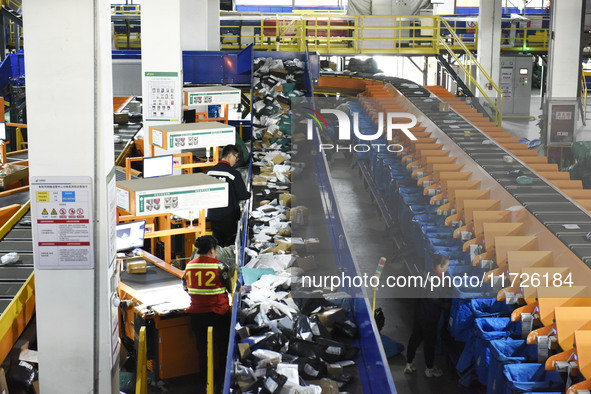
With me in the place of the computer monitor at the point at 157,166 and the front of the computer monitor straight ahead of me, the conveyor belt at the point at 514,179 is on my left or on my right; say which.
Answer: on my left

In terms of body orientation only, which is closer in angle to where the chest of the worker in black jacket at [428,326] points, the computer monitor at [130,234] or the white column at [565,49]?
the white column

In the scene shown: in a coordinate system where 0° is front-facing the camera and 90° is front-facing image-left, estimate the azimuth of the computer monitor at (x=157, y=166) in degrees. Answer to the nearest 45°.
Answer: approximately 315°

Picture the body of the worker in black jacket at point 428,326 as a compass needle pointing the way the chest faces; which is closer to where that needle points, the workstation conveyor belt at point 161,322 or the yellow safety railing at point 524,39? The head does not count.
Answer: the yellow safety railing

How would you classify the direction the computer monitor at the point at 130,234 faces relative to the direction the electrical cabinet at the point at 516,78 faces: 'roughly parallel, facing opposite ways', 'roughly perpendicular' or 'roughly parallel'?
roughly parallel

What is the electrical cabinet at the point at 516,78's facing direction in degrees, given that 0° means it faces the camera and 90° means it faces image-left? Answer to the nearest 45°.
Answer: approximately 0°

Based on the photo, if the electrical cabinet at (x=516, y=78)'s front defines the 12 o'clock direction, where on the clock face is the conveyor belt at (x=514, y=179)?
The conveyor belt is roughly at 12 o'clock from the electrical cabinet.

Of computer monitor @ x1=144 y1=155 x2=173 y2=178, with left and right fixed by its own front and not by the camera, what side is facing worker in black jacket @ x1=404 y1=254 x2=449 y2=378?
front
